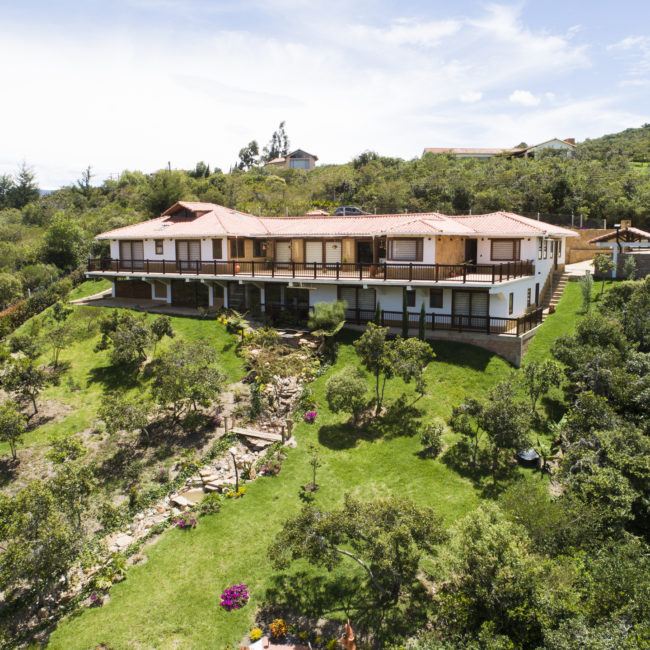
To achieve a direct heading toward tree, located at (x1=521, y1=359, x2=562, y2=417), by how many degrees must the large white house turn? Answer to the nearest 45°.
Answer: approximately 45° to its left

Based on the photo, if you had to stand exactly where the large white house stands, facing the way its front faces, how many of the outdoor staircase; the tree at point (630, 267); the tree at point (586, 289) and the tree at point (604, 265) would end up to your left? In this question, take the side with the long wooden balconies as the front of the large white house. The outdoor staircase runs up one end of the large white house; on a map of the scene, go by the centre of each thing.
4

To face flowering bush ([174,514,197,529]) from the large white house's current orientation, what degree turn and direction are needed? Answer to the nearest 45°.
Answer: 0° — it already faces it

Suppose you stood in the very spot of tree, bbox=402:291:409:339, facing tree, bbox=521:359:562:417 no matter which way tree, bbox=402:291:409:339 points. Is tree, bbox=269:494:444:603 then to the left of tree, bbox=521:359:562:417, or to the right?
right

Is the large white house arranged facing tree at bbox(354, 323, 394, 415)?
yes

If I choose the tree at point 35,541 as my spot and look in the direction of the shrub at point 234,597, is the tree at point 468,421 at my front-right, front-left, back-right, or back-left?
front-left

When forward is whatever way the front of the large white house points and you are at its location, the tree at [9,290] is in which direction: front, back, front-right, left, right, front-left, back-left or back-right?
right

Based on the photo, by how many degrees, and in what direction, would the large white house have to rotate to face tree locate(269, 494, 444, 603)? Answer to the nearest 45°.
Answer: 0° — it already faces it

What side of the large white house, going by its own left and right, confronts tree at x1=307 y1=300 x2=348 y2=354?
front

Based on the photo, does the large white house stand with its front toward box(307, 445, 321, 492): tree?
yes

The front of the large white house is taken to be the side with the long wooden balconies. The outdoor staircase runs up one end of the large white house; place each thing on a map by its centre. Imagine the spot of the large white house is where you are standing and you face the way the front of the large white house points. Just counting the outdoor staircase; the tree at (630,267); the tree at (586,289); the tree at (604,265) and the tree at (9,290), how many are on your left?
4

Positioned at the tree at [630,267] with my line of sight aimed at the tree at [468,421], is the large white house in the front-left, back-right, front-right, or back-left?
front-right

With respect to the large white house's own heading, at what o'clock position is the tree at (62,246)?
The tree is roughly at 4 o'clock from the large white house.

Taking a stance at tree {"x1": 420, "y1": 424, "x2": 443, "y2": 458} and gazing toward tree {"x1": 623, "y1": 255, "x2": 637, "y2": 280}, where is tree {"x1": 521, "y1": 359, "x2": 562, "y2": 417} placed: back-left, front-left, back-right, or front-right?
front-right

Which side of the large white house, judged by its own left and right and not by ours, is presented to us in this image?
front

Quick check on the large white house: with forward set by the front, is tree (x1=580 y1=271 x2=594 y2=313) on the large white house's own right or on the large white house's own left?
on the large white house's own left

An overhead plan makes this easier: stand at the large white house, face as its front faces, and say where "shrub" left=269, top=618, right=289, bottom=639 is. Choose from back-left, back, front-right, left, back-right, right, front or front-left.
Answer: front

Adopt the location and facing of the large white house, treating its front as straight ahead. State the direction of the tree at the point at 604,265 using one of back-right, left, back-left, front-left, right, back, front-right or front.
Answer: left
